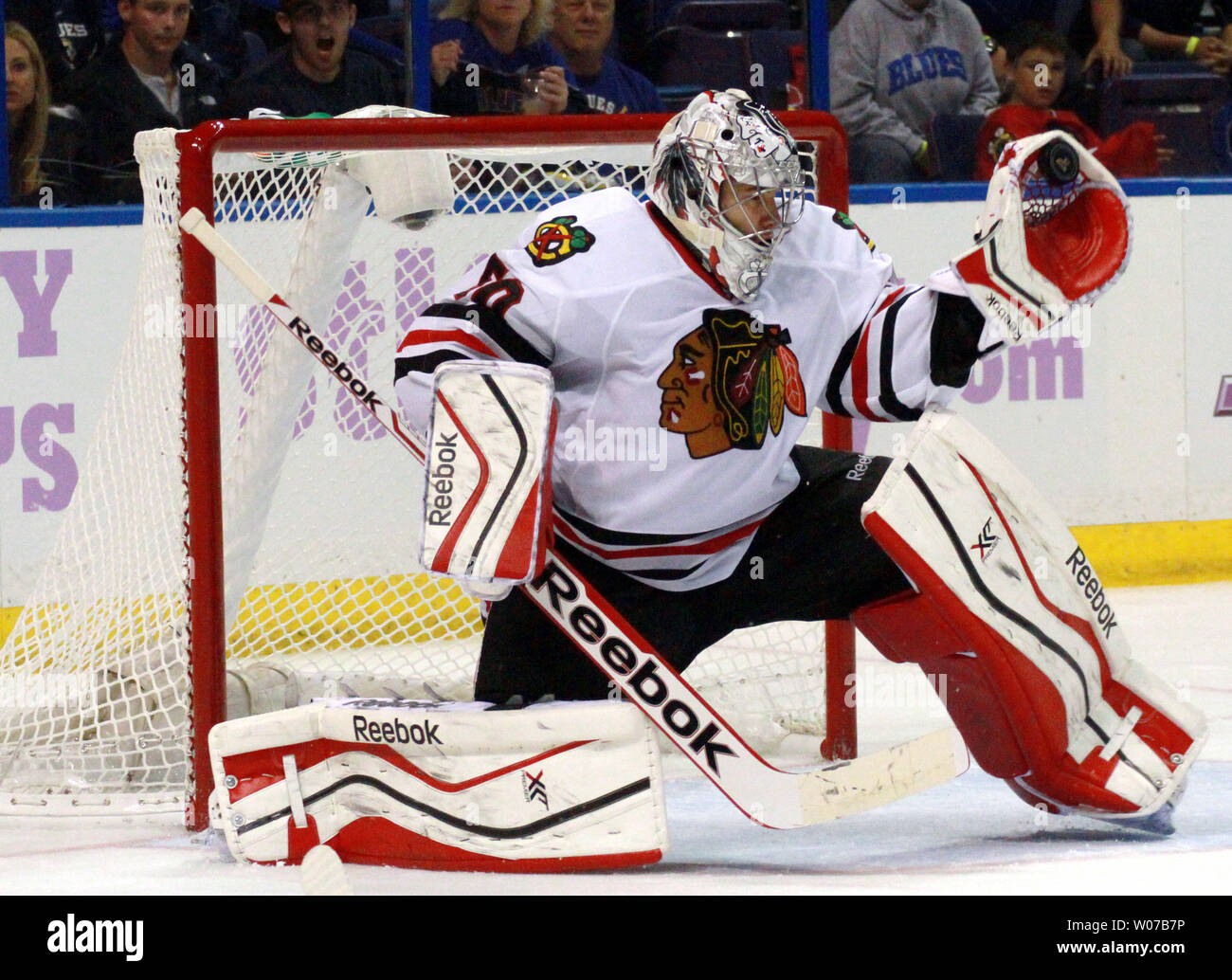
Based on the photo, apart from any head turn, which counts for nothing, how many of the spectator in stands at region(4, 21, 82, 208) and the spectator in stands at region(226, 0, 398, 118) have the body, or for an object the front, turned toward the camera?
2

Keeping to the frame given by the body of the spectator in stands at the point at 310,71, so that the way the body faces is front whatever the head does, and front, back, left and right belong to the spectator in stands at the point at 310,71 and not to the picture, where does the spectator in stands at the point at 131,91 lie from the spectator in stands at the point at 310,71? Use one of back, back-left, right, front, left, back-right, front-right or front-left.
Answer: right

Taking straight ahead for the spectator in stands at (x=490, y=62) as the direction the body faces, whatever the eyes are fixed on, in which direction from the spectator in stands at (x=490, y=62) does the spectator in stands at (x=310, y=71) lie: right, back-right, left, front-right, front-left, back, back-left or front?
right

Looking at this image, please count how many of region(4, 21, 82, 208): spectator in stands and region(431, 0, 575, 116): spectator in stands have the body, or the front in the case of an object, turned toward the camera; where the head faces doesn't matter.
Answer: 2

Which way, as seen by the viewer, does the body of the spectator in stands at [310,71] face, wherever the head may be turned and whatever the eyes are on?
toward the camera

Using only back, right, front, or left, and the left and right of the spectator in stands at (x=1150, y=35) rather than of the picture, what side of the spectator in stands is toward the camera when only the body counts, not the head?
front

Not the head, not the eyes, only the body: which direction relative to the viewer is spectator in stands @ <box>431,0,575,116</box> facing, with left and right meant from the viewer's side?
facing the viewer

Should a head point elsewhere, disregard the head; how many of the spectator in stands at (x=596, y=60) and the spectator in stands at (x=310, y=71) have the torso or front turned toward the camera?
2
